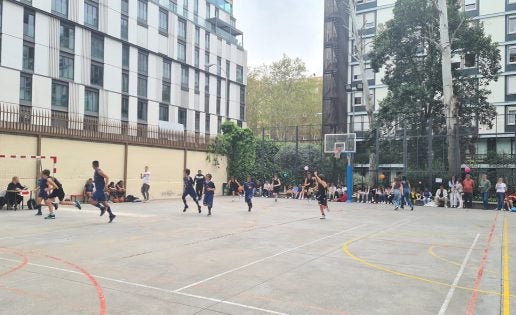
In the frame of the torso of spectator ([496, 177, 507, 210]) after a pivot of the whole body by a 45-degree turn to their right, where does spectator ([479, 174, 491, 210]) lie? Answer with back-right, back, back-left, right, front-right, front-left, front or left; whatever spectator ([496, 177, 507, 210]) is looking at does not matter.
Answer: right

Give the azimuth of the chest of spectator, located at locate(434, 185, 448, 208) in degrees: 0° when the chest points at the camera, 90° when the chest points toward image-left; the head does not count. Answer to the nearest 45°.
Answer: approximately 0°

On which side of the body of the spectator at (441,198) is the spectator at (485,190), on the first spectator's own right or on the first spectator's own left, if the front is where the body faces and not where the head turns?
on the first spectator's own left

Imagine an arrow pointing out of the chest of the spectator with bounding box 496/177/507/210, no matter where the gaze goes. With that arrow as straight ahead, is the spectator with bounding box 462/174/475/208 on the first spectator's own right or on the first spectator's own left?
on the first spectator's own right

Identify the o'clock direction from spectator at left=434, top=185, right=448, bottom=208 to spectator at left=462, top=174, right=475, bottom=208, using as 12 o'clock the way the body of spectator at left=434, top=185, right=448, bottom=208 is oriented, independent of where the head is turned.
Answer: spectator at left=462, top=174, right=475, bottom=208 is roughly at 10 o'clock from spectator at left=434, top=185, right=448, bottom=208.

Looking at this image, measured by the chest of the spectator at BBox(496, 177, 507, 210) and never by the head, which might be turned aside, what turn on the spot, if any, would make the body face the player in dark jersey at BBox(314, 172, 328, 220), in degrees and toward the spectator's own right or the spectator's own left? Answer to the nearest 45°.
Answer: approximately 45° to the spectator's own right

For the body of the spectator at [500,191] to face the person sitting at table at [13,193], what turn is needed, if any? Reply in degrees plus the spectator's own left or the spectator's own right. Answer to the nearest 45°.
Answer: approximately 45° to the spectator's own right

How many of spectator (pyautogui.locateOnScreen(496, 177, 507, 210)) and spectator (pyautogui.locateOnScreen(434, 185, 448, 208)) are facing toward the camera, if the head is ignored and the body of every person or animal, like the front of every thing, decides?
2

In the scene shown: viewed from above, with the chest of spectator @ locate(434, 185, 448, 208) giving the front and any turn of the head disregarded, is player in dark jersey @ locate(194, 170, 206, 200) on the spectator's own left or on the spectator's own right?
on the spectator's own right

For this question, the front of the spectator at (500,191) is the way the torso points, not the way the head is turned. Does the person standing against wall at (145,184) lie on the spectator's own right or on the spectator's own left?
on the spectator's own right

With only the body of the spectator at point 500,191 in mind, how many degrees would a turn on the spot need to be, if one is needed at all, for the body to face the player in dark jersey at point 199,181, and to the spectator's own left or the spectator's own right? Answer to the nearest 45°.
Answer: approximately 45° to the spectator's own right
